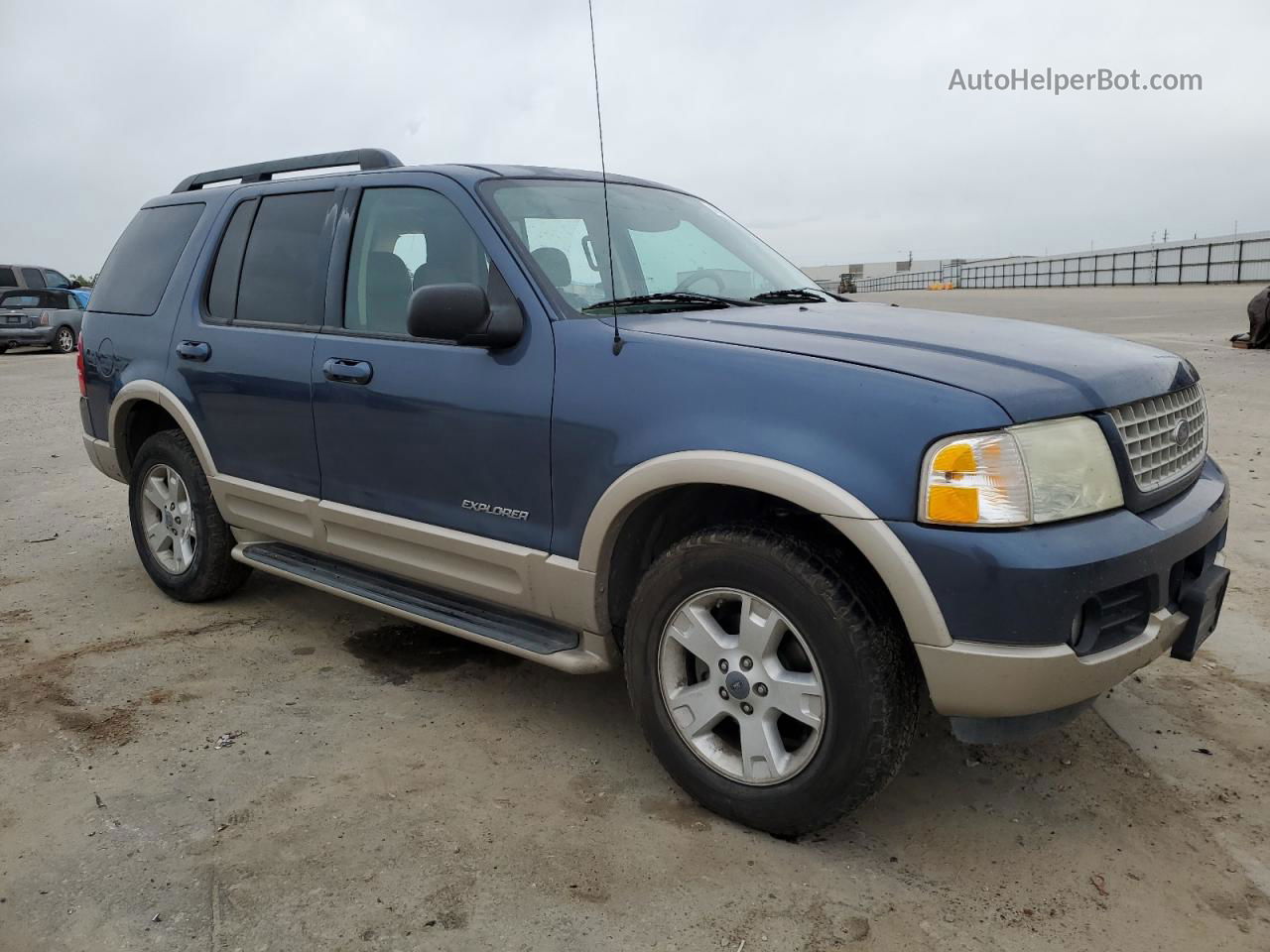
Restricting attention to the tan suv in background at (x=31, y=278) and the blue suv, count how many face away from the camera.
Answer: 0

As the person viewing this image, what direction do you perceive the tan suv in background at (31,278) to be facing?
facing to the right of the viewer

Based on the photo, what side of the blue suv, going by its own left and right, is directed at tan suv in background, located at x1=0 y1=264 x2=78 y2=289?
back

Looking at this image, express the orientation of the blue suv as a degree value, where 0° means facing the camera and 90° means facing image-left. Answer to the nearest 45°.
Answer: approximately 315°

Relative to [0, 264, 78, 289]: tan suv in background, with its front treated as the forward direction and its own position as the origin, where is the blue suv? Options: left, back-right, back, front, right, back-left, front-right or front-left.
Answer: right

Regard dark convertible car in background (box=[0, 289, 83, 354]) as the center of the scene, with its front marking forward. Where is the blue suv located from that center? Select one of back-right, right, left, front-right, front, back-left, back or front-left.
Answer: back-right

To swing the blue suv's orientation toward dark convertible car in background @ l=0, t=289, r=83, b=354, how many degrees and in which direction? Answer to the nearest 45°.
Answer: approximately 180°

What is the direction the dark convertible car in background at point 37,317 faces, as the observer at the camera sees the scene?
facing away from the viewer and to the right of the viewer
